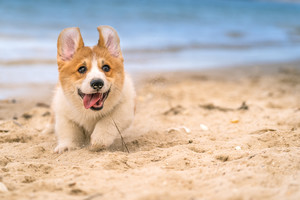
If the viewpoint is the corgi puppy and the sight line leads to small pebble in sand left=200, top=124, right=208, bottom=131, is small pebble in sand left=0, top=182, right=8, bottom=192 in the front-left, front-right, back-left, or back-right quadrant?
back-right

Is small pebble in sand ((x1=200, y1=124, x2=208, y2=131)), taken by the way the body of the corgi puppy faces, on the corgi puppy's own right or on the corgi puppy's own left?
on the corgi puppy's own left

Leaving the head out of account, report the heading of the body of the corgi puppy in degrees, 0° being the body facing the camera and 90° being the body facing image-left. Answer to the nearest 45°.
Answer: approximately 0°
